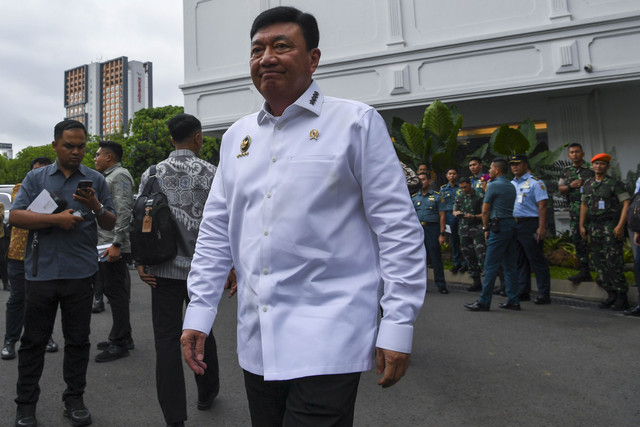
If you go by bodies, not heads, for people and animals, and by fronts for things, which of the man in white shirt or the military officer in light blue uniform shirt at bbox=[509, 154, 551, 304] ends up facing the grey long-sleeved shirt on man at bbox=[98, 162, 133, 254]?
the military officer in light blue uniform shirt

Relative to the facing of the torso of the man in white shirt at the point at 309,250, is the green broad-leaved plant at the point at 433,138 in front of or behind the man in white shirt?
behind

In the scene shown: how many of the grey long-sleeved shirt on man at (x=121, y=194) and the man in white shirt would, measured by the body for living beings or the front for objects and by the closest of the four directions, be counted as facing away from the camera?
0

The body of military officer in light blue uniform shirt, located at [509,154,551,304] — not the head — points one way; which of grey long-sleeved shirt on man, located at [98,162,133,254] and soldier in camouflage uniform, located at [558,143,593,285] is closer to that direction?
the grey long-sleeved shirt on man

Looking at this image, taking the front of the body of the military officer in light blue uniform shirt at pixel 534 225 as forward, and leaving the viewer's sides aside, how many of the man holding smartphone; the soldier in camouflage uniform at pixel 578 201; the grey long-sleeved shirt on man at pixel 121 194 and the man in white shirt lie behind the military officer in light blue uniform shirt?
1

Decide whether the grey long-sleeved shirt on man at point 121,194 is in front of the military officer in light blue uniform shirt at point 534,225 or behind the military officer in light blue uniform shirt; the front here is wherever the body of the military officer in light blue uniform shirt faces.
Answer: in front

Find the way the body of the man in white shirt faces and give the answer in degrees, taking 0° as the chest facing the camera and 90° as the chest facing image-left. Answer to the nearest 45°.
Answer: approximately 45°

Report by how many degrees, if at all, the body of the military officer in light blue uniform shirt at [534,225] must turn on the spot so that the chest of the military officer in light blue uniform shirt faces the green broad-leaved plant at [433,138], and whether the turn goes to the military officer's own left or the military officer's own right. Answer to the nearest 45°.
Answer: approximately 90° to the military officer's own right

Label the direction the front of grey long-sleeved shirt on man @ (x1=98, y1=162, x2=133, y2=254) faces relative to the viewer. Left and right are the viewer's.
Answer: facing to the left of the viewer
